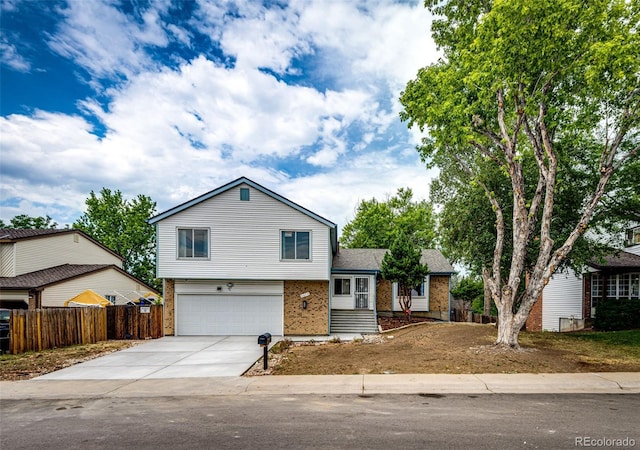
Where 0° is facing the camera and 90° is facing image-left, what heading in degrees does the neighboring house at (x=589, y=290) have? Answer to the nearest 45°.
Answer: approximately 0°

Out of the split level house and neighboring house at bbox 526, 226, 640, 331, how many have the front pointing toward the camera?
2

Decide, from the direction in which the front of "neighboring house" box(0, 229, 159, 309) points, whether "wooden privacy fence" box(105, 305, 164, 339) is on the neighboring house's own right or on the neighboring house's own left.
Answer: on the neighboring house's own left

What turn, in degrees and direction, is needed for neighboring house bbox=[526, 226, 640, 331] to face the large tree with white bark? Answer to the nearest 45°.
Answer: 0° — it already faces it

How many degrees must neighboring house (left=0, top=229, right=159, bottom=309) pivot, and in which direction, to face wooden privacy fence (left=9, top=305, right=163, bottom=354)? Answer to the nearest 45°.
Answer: approximately 45° to its left
